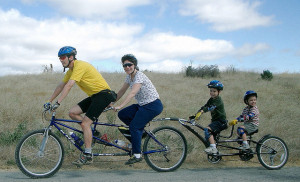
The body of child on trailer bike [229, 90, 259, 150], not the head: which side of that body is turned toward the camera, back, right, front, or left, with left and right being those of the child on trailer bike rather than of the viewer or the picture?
left

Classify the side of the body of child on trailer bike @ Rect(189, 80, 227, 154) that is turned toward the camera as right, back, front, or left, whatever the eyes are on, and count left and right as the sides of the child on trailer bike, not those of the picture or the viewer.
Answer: left

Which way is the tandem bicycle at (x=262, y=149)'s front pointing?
to the viewer's left

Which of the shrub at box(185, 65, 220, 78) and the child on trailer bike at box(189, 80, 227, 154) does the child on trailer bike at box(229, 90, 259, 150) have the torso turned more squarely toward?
the child on trailer bike

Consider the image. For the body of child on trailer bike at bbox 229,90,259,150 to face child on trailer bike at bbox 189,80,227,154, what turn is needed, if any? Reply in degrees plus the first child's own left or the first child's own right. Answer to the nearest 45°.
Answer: approximately 45° to the first child's own left

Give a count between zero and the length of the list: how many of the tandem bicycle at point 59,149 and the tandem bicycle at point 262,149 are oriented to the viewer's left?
2

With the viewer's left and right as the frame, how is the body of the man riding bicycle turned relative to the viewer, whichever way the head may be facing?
facing to the left of the viewer

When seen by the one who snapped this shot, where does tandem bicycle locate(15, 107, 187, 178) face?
facing to the left of the viewer

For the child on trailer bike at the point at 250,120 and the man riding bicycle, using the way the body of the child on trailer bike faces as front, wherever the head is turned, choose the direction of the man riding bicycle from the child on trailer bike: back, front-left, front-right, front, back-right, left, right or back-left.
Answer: front-left

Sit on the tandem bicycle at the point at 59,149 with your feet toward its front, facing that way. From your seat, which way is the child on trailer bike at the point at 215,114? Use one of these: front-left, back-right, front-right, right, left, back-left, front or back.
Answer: back
